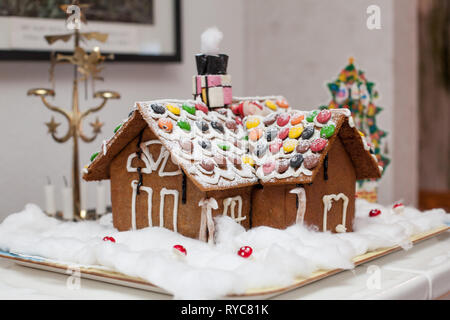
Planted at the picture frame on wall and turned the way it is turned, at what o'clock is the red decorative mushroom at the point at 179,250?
The red decorative mushroom is roughly at 12 o'clock from the picture frame on wall.

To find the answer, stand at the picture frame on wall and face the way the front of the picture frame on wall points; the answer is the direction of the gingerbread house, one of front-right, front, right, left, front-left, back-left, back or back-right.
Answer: front

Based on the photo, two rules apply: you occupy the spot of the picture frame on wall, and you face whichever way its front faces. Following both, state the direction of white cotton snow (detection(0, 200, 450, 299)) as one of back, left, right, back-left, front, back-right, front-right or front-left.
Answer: front

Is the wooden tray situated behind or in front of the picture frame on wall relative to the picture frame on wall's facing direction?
in front

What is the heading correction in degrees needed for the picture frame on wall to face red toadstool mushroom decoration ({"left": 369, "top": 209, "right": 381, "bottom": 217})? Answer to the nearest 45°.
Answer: approximately 45° to its left

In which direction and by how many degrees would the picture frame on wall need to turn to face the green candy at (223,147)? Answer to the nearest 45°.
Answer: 0° — it already faces it

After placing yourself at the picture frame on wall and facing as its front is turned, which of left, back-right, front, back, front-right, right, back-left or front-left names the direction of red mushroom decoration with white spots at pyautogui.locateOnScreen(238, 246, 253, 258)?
front

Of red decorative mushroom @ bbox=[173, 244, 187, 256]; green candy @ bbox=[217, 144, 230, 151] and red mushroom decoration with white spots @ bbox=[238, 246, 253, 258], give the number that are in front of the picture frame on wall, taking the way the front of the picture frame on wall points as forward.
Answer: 3

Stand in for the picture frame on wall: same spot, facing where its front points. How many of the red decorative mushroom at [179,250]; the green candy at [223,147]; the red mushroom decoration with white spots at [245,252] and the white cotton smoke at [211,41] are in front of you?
4

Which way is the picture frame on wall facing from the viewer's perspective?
toward the camera
